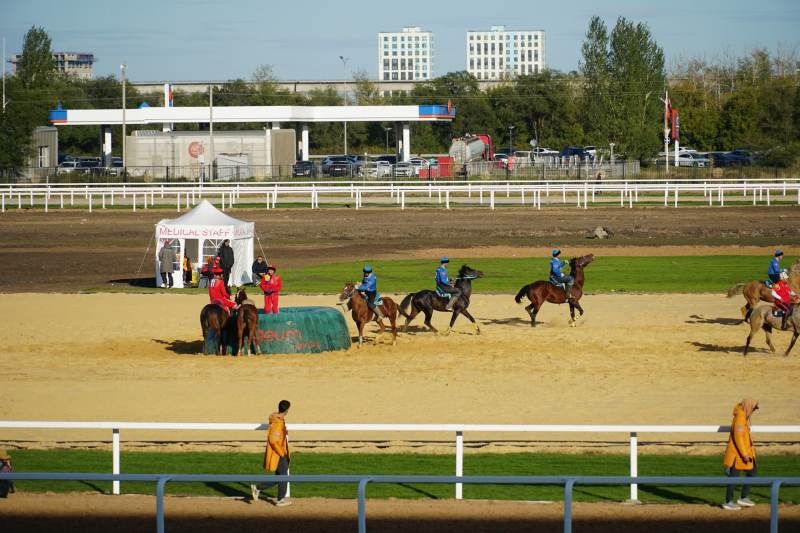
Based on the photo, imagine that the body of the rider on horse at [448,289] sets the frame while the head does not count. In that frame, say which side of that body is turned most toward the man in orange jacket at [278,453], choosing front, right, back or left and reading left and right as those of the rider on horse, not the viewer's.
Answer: right

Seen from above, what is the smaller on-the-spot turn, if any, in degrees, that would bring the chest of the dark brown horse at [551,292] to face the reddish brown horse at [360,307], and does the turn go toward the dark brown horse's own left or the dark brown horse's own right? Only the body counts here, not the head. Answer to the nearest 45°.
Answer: approximately 135° to the dark brown horse's own right

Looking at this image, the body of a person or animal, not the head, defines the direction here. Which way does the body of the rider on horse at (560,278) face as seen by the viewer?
to the viewer's right

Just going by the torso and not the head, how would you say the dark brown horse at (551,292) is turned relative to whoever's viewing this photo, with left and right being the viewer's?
facing to the right of the viewer

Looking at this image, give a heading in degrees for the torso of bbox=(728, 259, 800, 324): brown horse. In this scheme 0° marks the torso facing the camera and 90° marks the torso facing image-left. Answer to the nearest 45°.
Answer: approximately 270°
